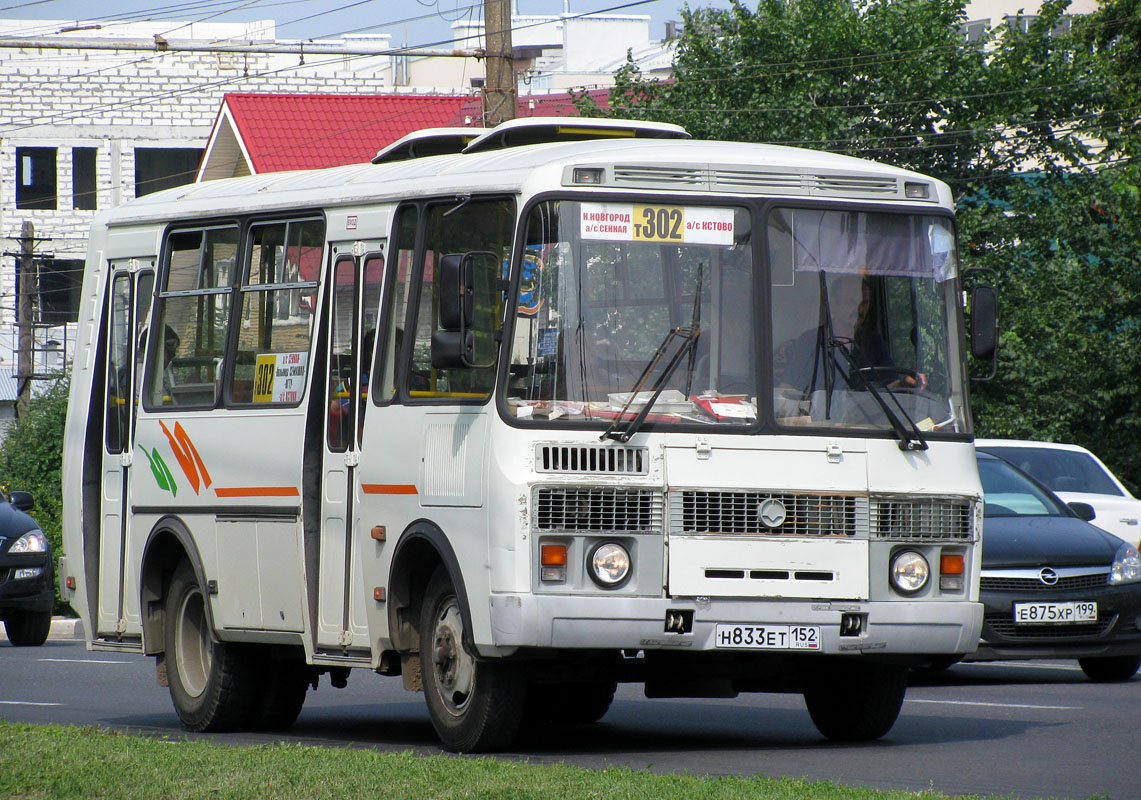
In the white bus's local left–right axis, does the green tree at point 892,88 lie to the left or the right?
on its left

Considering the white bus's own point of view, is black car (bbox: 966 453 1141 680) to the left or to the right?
on its left

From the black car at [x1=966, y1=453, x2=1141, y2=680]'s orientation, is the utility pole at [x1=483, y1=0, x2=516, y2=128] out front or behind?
behind

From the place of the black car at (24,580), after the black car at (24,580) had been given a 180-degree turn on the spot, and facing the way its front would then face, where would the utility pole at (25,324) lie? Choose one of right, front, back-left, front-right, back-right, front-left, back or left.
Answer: front-right

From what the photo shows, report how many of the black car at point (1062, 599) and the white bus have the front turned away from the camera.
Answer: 0

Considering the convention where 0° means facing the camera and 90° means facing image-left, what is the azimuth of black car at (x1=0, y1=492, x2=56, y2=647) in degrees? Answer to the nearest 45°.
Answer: approximately 315°

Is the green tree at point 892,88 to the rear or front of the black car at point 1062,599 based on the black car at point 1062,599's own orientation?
to the rear

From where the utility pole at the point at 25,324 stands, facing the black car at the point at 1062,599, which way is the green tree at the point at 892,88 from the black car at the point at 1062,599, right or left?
left

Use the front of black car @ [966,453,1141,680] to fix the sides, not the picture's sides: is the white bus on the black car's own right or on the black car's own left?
on the black car's own right

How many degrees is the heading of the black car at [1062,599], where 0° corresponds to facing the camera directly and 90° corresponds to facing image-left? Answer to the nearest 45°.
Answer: approximately 315°

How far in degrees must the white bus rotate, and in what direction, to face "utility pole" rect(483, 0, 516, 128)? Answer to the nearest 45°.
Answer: approximately 135° to its left

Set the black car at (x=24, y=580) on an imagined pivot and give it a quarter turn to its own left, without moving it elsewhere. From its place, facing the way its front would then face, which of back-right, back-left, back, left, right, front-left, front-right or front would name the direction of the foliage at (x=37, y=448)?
front-left
